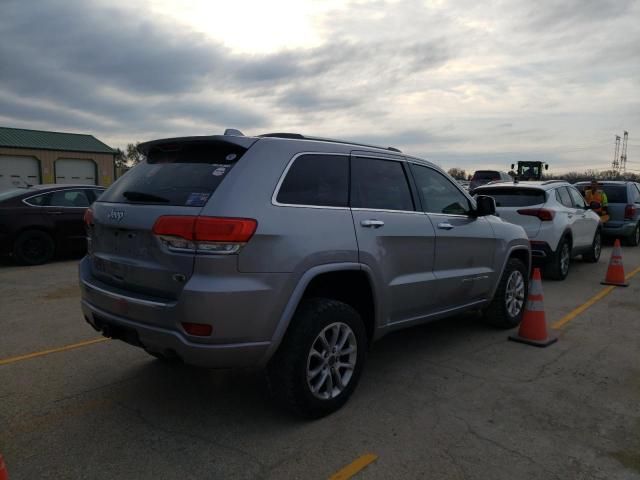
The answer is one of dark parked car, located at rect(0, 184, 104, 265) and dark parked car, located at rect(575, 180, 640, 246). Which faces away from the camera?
dark parked car, located at rect(575, 180, 640, 246)

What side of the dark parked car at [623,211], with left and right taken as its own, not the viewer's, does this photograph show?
back

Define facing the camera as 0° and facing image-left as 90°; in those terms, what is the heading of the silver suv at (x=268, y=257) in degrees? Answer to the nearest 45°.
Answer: approximately 225°

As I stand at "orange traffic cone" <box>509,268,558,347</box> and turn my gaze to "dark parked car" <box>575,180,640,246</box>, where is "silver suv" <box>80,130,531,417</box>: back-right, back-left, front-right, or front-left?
back-left

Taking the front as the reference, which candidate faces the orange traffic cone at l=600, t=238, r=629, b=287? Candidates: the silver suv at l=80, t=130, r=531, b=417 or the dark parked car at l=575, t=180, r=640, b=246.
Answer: the silver suv

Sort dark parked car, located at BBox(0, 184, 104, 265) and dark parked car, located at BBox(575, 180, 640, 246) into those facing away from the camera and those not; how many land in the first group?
1

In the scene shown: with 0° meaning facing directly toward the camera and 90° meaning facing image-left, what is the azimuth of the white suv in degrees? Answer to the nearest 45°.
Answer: approximately 225°

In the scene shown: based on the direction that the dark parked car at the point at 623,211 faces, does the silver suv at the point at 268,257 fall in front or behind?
behind

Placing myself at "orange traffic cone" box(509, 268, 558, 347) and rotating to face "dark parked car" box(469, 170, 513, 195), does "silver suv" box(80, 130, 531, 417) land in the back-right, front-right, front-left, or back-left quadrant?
back-left
